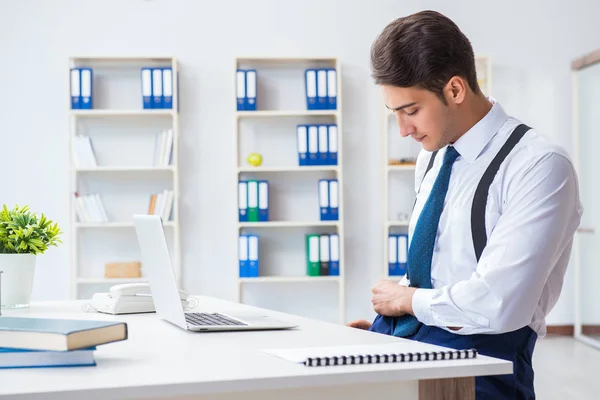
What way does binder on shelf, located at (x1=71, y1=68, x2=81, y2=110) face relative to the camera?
toward the camera

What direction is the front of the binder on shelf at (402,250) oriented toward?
toward the camera

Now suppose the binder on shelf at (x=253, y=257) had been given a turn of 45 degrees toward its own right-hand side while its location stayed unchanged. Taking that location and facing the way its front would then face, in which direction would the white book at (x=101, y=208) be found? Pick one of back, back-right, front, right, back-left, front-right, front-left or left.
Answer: front-right

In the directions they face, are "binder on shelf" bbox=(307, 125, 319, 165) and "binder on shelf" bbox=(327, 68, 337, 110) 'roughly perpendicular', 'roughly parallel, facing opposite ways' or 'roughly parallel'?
roughly parallel

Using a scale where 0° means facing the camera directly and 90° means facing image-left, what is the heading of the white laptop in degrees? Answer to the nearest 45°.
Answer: approximately 270°

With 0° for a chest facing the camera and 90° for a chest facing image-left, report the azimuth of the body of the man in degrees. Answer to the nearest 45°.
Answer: approximately 45°

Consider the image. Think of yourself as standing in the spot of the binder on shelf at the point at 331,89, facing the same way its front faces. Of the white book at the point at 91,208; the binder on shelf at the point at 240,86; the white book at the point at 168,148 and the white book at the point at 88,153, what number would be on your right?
4

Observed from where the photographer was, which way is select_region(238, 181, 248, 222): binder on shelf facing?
facing the viewer

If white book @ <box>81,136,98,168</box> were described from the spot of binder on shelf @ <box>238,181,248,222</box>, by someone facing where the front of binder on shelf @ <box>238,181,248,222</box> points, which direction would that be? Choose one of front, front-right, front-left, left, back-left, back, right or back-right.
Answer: right

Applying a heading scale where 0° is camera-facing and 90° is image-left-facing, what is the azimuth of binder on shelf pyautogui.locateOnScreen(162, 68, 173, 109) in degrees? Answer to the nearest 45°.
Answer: approximately 0°

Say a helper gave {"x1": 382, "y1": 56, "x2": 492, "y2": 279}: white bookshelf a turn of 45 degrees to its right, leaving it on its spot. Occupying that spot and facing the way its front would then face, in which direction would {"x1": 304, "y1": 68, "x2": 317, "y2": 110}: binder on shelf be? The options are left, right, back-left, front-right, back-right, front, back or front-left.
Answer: front

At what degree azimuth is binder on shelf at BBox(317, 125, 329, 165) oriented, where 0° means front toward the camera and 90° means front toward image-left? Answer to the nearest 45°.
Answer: approximately 0°
